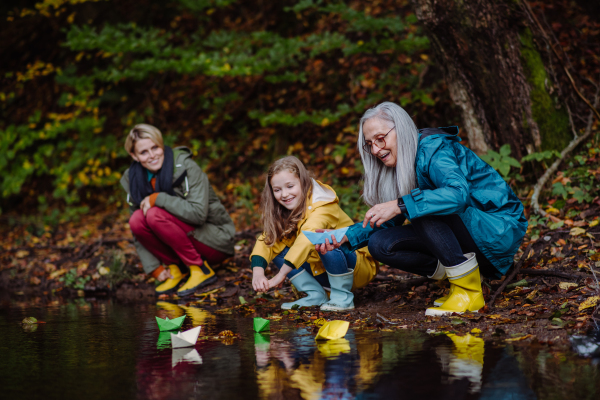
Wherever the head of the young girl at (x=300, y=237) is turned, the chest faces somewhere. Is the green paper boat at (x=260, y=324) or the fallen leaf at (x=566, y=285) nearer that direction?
the green paper boat

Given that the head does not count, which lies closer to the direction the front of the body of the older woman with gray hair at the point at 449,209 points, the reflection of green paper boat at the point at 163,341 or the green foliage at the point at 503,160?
the reflection of green paper boat

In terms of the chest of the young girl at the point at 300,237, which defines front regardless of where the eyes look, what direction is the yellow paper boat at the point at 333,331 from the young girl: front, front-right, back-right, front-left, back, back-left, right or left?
front-left

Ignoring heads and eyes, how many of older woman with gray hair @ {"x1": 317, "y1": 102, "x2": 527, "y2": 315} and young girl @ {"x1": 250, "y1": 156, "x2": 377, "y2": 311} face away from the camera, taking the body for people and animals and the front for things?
0

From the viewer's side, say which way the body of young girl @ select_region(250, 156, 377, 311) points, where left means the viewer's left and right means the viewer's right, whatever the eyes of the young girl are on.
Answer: facing the viewer and to the left of the viewer

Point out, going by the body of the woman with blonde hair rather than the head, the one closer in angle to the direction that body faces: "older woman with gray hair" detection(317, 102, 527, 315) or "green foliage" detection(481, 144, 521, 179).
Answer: the older woman with gray hair

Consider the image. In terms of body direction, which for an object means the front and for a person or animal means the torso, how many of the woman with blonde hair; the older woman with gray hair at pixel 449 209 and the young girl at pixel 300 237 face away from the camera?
0

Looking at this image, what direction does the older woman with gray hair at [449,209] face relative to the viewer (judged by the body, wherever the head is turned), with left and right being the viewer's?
facing to the left of the viewer

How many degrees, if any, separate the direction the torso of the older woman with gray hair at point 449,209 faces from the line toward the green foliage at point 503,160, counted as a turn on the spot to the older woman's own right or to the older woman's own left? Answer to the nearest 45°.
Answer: approximately 90° to the older woman's own right

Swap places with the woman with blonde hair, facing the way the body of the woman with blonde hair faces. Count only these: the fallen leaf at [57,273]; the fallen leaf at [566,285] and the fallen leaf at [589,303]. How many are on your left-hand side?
2

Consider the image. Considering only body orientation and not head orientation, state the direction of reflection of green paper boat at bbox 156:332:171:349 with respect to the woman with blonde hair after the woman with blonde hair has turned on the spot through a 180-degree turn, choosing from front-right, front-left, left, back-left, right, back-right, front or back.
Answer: back-right

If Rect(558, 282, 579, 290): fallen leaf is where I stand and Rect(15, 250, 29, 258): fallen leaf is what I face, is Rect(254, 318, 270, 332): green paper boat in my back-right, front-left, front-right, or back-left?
front-left

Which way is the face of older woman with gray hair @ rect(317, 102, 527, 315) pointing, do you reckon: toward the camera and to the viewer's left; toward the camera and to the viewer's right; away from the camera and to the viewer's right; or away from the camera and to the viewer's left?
toward the camera and to the viewer's left

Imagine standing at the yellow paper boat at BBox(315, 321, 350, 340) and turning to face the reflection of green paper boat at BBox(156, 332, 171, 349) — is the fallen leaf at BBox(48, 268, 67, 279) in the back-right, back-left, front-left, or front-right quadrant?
front-right
